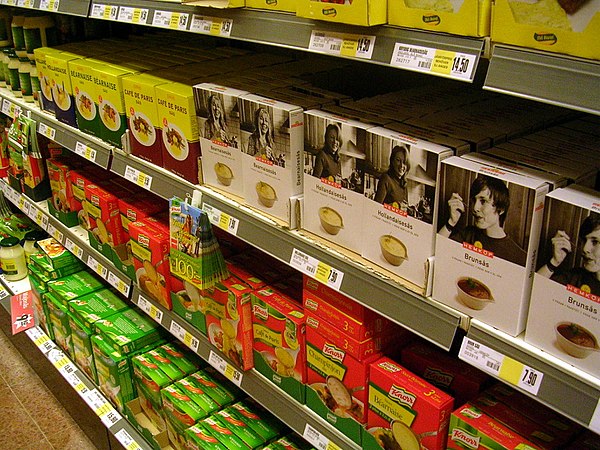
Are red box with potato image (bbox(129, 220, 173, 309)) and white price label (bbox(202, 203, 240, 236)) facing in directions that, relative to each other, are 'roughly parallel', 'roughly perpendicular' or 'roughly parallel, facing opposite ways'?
roughly parallel

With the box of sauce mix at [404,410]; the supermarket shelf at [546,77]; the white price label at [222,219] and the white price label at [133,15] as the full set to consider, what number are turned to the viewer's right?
0

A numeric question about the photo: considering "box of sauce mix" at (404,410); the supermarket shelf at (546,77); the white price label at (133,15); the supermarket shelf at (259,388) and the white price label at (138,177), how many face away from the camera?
0

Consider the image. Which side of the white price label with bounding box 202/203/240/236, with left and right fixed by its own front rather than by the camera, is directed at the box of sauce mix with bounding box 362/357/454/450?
left

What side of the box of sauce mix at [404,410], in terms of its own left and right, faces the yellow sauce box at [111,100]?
right

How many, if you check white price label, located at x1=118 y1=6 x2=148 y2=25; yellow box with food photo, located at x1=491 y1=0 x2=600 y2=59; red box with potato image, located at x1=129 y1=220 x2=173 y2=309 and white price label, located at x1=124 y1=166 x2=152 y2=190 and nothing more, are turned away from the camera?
0

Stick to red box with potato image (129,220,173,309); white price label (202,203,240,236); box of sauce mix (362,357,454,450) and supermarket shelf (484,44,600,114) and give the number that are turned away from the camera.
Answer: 0

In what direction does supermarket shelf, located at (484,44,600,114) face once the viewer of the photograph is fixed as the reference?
facing the viewer and to the left of the viewer

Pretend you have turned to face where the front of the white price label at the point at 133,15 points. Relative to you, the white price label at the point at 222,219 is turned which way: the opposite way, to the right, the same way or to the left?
the same way

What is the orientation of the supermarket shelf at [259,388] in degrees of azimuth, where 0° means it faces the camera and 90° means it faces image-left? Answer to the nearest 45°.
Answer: approximately 45°

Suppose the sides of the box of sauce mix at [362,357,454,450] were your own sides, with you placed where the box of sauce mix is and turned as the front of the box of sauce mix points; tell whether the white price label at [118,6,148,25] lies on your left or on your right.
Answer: on your right
